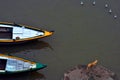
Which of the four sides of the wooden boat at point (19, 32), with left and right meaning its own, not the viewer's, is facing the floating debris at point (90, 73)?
front

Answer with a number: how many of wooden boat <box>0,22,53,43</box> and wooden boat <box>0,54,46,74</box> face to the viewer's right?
2

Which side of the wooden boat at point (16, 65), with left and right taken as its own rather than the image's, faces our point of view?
right

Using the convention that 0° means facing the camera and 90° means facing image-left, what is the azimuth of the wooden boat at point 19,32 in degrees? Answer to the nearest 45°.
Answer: approximately 270°

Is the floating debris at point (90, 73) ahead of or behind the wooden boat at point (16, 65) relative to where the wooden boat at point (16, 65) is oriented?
ahead
